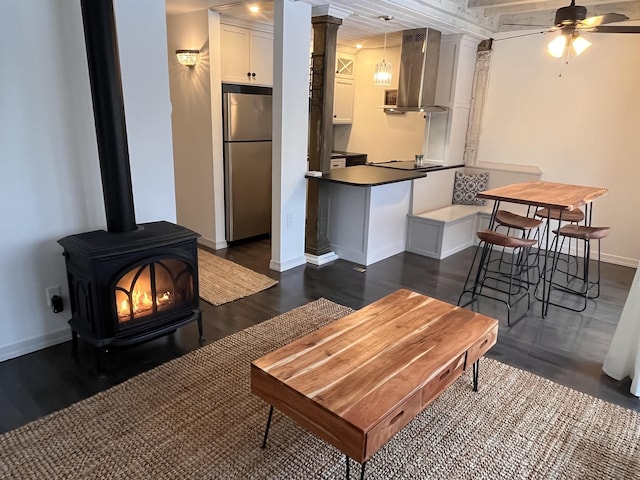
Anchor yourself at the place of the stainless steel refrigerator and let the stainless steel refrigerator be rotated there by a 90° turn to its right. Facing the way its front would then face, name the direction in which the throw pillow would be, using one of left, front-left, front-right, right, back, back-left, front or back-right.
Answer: back-left

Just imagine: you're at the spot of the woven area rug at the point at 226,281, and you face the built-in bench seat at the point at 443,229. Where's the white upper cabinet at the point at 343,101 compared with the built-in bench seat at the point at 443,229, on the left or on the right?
left

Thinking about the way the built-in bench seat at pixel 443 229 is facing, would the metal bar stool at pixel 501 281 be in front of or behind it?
in front

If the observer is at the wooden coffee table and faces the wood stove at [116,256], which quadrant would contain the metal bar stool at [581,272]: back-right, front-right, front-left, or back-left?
back-right

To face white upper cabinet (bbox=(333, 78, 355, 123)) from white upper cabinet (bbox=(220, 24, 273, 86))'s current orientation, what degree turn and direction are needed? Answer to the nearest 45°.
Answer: approximately 90° to its left

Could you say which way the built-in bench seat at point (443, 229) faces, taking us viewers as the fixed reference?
facing the viewer and to the right of the viewer

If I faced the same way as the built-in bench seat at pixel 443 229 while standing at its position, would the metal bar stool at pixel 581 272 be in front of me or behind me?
in front
